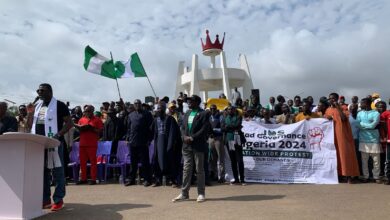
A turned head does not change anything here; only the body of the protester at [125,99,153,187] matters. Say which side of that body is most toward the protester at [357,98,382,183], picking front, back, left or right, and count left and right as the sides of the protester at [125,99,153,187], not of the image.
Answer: left

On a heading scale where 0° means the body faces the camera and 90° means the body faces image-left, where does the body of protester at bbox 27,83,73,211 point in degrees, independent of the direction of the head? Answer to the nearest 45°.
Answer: approximately 45°

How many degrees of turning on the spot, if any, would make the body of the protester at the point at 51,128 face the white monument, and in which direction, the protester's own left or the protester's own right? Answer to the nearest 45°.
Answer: approximately 180°

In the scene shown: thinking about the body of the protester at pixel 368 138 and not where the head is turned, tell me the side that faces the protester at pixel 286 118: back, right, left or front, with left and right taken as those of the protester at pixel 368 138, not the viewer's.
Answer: right

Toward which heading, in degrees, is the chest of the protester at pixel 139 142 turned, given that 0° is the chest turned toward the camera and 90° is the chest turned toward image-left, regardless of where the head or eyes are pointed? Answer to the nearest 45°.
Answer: approximately 0°

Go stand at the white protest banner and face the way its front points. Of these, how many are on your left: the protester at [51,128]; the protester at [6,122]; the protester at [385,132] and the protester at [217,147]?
1

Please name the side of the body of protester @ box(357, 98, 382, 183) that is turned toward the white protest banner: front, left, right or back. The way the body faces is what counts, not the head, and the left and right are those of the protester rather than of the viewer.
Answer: right

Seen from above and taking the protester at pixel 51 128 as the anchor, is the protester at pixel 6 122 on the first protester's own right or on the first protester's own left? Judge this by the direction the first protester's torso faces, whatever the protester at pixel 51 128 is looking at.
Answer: on the first protester's own right

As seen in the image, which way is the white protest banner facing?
toward the camera
